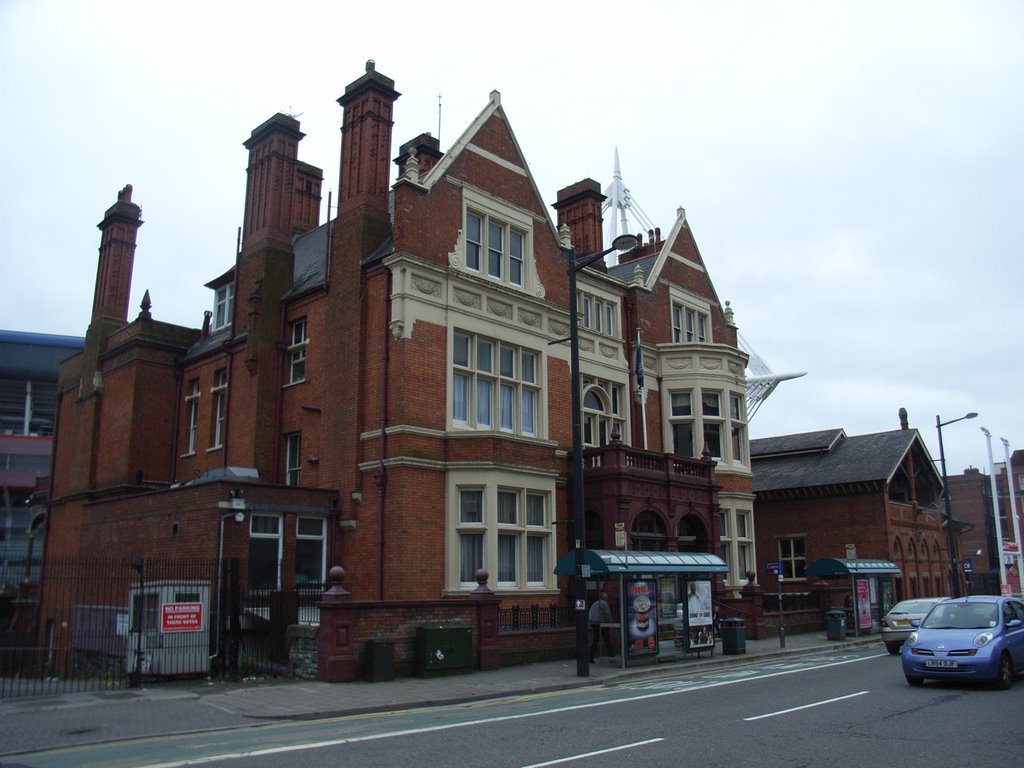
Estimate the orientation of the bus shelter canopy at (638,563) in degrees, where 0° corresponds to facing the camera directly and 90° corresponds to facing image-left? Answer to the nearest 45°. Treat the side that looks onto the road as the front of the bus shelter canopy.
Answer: approximately 315°

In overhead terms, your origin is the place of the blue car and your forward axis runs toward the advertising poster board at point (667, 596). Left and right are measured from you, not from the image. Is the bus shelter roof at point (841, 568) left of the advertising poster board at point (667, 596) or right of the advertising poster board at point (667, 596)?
right

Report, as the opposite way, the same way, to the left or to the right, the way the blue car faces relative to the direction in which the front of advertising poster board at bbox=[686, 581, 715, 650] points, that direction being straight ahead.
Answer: to the right

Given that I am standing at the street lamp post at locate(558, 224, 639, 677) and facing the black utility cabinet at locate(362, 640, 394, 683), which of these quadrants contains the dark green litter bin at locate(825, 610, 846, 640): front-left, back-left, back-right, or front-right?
back-right

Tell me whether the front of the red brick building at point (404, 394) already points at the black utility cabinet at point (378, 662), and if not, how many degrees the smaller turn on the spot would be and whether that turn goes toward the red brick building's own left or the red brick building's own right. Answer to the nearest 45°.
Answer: approximately 45° to the red brick building's own right

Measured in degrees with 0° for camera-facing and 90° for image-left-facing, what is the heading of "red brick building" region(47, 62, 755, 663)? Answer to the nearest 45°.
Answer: approximately 315°

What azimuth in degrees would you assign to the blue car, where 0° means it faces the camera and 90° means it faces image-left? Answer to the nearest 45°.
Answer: approximately 45°

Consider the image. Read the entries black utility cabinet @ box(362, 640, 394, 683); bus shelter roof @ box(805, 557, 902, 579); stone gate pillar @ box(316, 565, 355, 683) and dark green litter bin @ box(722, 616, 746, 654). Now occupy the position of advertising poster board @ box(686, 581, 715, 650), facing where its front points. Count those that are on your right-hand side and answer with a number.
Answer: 2

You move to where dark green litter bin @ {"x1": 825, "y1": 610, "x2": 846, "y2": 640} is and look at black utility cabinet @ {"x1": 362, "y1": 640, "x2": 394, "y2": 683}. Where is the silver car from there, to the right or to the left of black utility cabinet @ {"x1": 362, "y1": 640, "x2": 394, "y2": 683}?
left

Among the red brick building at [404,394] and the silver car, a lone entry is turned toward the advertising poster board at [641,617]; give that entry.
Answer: the red brick building

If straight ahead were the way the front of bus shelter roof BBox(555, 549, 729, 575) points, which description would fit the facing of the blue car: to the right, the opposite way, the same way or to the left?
to the right

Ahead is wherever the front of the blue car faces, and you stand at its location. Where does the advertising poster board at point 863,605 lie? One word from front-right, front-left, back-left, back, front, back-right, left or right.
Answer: back-right

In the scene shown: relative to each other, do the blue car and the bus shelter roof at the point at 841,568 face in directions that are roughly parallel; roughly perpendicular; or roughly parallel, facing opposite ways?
roughly perpendicular

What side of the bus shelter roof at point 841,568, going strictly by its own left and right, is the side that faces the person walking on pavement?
right

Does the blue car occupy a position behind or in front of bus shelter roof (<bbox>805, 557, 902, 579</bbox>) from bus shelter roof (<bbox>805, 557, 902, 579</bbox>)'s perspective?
in front
